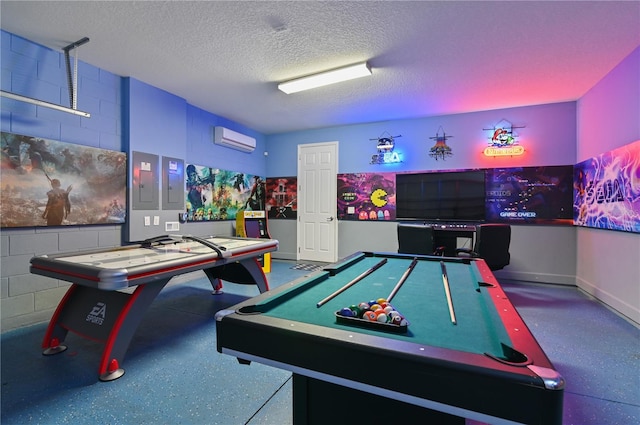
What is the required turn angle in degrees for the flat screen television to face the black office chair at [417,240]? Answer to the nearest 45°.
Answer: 0° — it already faces it

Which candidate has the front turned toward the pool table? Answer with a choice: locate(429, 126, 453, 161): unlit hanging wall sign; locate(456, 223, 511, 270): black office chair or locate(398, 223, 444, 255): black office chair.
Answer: the unlit hanging wall sign

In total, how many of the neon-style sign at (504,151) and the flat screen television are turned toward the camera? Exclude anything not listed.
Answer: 2

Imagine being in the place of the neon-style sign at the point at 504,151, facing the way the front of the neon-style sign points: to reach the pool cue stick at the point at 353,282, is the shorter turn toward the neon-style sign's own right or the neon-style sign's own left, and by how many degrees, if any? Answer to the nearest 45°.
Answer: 0° — it already faces it

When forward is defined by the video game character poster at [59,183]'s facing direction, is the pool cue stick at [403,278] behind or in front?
in front

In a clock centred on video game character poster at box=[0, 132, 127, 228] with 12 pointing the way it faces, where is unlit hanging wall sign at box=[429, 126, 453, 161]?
The unlit hanging wall sign is roughly at 11 o'clock from the video game character poster.

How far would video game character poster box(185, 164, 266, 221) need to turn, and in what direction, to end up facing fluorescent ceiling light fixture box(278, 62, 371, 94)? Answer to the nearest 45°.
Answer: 0° — it already faces it

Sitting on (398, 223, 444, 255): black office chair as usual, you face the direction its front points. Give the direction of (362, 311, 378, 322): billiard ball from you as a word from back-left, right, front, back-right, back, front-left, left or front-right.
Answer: back-right

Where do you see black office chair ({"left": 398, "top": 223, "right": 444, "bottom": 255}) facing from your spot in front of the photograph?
facing away from the viewer and to the right of the viewer

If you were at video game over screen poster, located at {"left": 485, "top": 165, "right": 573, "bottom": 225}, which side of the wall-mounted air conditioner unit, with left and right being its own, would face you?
front

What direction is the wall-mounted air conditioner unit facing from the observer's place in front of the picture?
facing the viewer and to the right of the viewer

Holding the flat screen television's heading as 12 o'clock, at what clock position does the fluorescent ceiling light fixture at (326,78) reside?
The fluorescent ceiling light fixture is roughly at 1 o'clock from the flat screen television.

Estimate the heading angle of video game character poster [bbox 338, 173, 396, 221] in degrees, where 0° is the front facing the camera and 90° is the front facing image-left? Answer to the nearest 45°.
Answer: approximately 0°

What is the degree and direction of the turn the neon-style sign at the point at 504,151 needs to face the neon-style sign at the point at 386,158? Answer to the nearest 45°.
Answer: approximately 90° to its right
